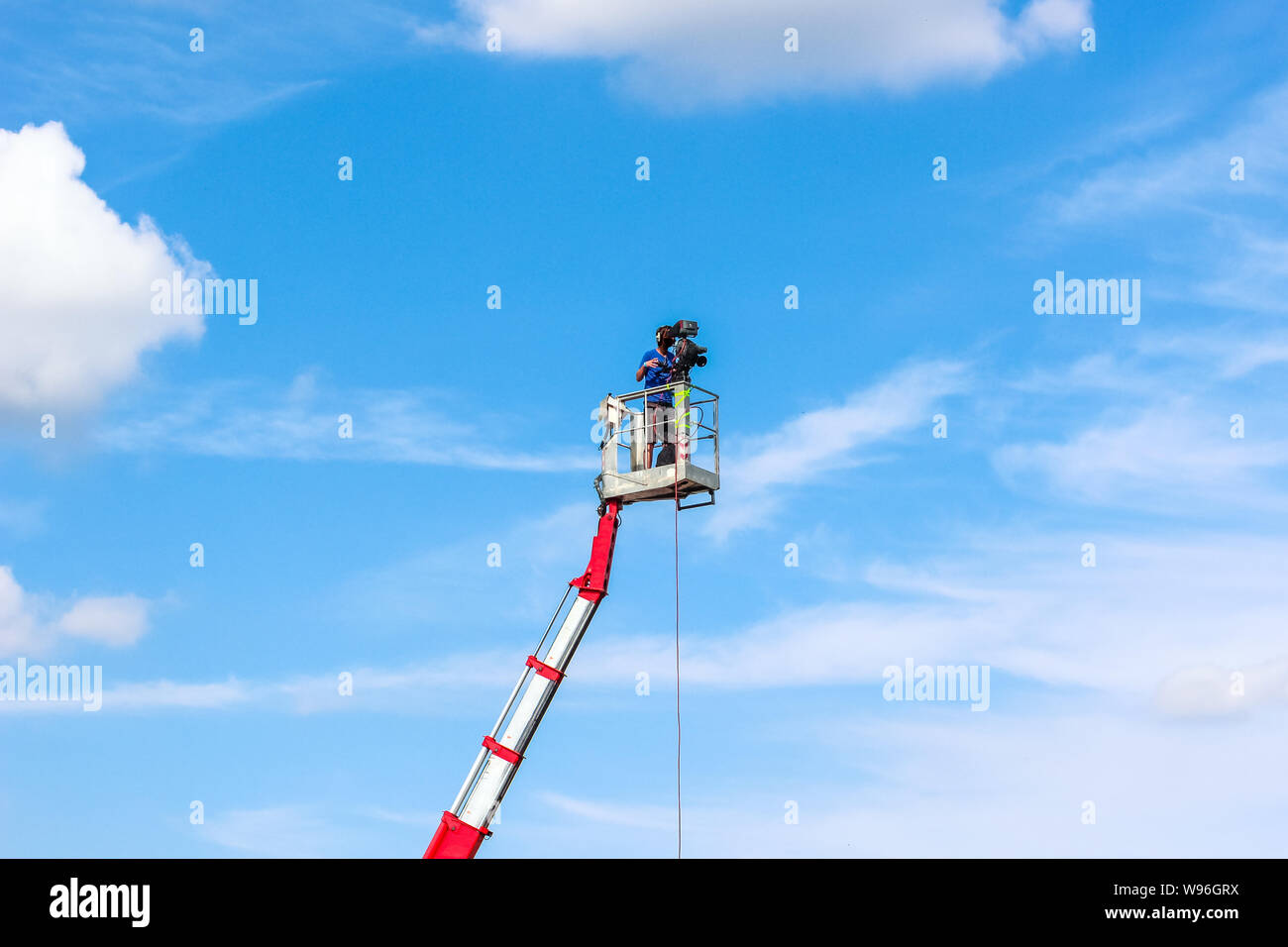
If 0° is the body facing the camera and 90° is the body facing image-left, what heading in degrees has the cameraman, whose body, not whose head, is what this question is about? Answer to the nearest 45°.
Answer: approximately 315°
